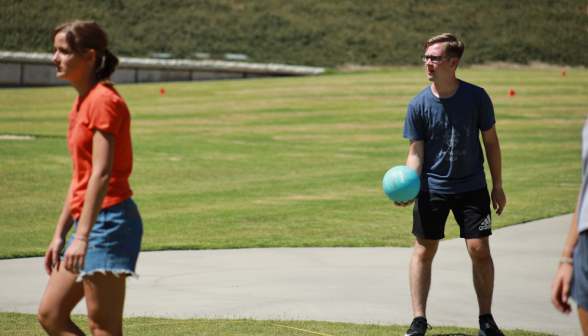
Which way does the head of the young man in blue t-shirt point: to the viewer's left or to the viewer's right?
to the viewer's left

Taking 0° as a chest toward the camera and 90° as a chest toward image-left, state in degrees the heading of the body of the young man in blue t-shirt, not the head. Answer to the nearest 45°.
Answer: approximately 0°
